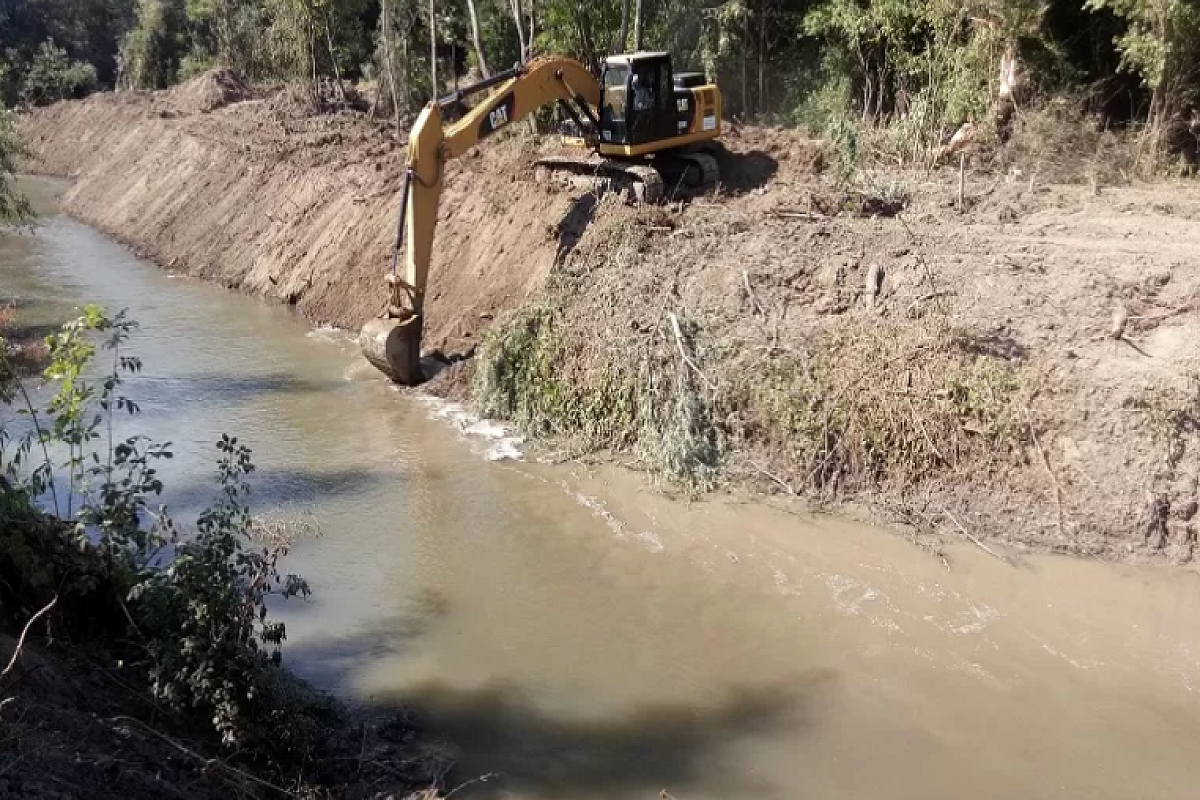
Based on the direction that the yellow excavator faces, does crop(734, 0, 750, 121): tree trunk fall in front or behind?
behind

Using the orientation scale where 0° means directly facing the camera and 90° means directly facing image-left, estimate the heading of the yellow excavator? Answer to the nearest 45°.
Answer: approximately 45°

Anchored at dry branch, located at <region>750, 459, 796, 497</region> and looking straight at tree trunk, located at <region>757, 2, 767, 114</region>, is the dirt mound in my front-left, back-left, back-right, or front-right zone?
front-left

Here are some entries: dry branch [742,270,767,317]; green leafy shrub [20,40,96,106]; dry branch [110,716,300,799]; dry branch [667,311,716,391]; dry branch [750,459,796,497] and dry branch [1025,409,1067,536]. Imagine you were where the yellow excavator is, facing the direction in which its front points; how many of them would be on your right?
1

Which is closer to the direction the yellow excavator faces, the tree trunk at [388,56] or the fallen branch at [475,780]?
the fallen branch

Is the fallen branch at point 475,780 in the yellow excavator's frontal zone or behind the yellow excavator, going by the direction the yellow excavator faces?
frontal zone

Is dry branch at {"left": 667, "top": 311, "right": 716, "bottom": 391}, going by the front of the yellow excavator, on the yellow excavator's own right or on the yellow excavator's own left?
on the yellow excavator's own left

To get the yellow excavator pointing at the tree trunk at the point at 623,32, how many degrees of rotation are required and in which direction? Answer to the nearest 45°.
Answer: approximately 135° to its right

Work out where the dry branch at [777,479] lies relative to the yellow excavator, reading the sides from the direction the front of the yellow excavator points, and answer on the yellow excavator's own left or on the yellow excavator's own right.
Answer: on the yellow excavator's own left

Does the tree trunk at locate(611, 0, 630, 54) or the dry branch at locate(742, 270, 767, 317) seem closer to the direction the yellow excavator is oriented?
the dry branch

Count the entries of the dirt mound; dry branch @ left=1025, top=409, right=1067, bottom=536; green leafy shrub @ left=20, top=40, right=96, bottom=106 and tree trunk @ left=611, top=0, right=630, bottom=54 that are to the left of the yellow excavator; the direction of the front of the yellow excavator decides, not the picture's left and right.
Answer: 1

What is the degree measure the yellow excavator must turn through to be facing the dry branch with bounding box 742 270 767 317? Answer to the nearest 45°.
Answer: approximately 90° to its left

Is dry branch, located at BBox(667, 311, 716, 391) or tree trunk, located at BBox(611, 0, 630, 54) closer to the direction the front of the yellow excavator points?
the dry branch
